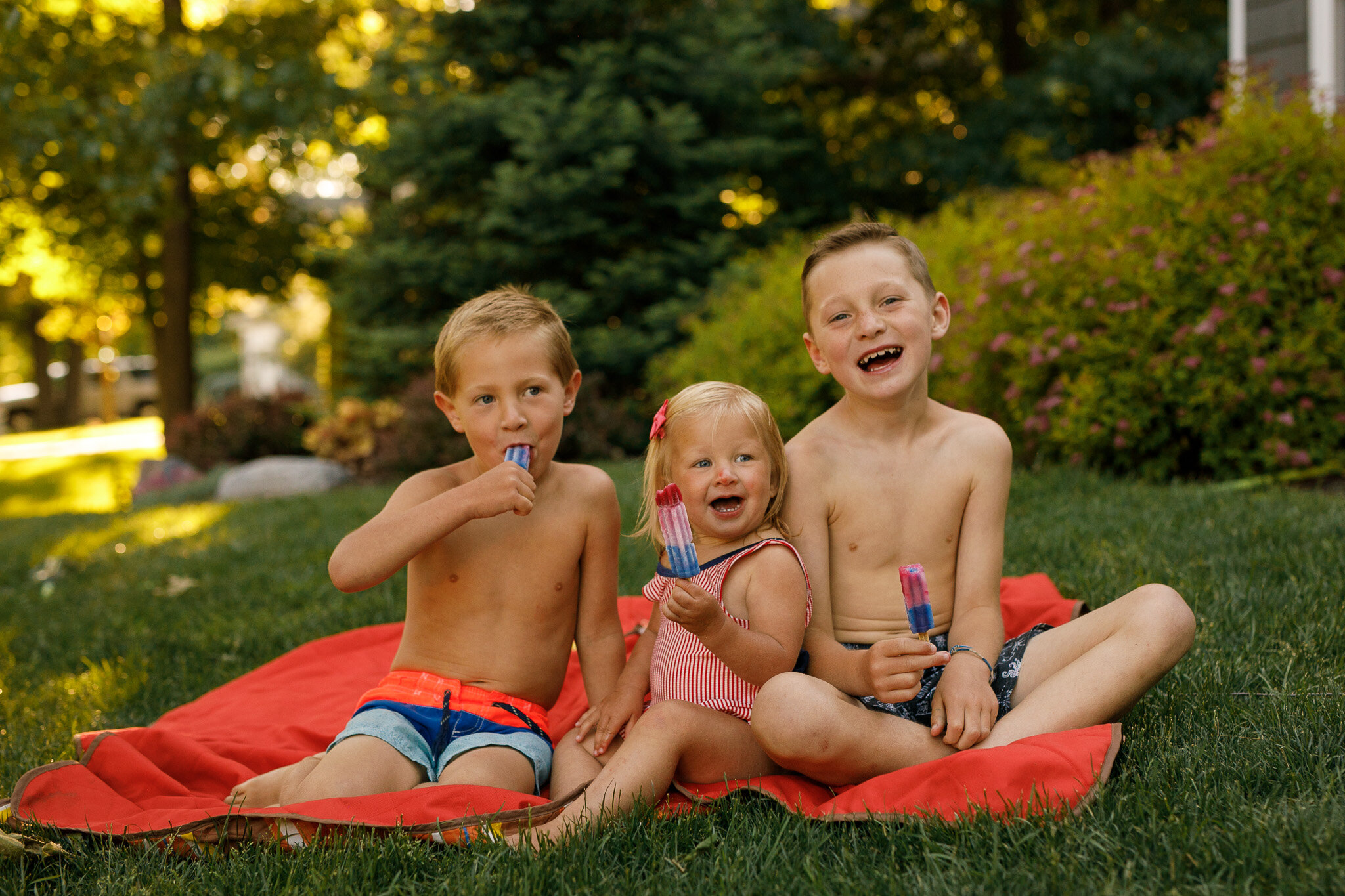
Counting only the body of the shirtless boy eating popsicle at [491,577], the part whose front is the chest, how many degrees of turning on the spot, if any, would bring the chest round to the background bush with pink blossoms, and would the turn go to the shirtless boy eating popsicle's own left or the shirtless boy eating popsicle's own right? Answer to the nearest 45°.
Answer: approximately 135° to the shirtless boy eating popsicle's own left

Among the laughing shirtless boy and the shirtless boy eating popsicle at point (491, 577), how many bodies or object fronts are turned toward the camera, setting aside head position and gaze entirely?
2

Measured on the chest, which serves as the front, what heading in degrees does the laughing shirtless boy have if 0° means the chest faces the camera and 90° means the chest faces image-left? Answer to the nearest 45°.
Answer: approximately 0°

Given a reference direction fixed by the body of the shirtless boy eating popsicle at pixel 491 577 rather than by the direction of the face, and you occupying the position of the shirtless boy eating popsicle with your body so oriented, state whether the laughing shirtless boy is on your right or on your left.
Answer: on your left

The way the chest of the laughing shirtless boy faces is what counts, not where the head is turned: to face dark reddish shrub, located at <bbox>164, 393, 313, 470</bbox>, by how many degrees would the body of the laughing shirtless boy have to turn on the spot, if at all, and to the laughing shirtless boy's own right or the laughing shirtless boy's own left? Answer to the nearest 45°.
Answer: approximately 135° to the laughing shirtless boy's own right

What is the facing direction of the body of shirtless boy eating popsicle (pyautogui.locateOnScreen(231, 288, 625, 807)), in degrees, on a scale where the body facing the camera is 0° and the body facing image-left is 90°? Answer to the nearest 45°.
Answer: approximately 0°

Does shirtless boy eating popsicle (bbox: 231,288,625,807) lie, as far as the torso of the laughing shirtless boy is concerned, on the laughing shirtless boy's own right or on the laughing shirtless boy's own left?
on the laughing shirtless boy's own right

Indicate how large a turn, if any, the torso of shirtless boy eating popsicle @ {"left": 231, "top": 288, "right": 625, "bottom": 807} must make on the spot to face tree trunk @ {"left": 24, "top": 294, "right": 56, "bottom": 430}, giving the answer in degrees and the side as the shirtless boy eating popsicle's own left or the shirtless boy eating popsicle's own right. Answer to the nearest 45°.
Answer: approximately 180°
